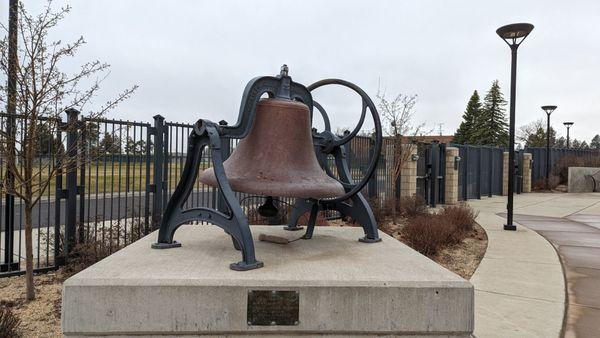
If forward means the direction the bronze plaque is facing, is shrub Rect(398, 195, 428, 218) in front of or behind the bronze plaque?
behind

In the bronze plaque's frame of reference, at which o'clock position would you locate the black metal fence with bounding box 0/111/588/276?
The black metal fence is roughly at 5 o'clock from the bronze plaque.

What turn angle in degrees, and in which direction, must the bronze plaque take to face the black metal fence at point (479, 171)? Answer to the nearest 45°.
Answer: approximately 135° to its left

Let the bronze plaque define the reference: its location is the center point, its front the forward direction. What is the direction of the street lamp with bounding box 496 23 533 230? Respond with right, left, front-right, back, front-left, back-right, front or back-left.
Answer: back-left

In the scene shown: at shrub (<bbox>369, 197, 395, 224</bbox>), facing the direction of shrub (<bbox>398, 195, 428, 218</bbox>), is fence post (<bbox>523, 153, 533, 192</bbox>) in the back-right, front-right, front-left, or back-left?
front-left

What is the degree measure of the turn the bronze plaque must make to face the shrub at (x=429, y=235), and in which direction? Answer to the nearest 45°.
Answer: approximately 135° to its left

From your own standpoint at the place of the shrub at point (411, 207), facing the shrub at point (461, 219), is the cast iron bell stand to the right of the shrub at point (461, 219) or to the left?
right

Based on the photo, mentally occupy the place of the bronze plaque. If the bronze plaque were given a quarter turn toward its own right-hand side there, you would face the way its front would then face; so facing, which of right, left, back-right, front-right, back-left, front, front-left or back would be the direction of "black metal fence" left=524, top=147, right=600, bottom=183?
back-right

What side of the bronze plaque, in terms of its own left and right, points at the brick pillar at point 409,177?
back

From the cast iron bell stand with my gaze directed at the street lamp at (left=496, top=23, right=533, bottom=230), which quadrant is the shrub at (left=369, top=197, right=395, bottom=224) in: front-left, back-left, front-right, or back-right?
front-left

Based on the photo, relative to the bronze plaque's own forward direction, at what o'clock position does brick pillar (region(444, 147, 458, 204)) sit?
The brick pillar is roughly at 7 o'clock from the bronze plaque.

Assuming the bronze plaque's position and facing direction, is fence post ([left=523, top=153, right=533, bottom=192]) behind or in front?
behind

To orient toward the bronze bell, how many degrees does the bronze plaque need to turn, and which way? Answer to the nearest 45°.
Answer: approximately 180°

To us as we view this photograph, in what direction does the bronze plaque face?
facing the viewer

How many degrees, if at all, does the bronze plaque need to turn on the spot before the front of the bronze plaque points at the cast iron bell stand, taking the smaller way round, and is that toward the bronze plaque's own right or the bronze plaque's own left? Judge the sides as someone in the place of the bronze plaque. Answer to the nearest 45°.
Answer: approximately 135° to the bronze plaque's own right

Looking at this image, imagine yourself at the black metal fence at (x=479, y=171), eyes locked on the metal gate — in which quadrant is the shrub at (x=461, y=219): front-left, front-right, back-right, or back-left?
front-left

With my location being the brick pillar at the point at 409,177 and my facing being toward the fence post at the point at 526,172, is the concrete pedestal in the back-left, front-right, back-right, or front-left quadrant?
back-right
